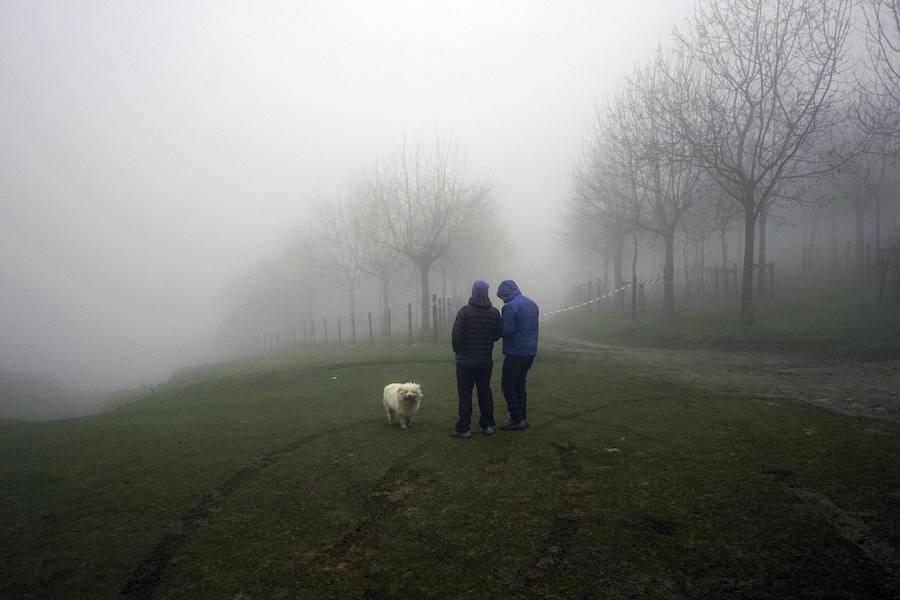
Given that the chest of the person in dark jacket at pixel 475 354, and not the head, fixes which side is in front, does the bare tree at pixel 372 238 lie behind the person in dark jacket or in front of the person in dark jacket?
in front

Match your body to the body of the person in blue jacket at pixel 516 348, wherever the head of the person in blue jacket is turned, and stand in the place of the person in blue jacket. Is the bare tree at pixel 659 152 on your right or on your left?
on your right

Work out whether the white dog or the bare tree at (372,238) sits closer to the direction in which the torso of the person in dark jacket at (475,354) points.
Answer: the bare tree

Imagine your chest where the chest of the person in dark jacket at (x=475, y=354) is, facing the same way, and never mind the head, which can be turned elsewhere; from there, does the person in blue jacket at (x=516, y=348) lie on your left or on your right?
on your right

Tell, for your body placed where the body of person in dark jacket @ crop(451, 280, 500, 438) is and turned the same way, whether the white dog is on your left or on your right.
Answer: on your left

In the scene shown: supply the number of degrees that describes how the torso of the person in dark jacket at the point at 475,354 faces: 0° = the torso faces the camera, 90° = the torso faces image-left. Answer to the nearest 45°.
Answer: approximately 180°

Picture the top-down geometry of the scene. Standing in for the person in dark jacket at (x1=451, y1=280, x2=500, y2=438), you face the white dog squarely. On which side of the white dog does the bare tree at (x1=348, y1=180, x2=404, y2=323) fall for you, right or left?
right

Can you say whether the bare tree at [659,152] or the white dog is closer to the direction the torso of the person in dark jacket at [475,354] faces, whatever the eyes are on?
the bare tree
